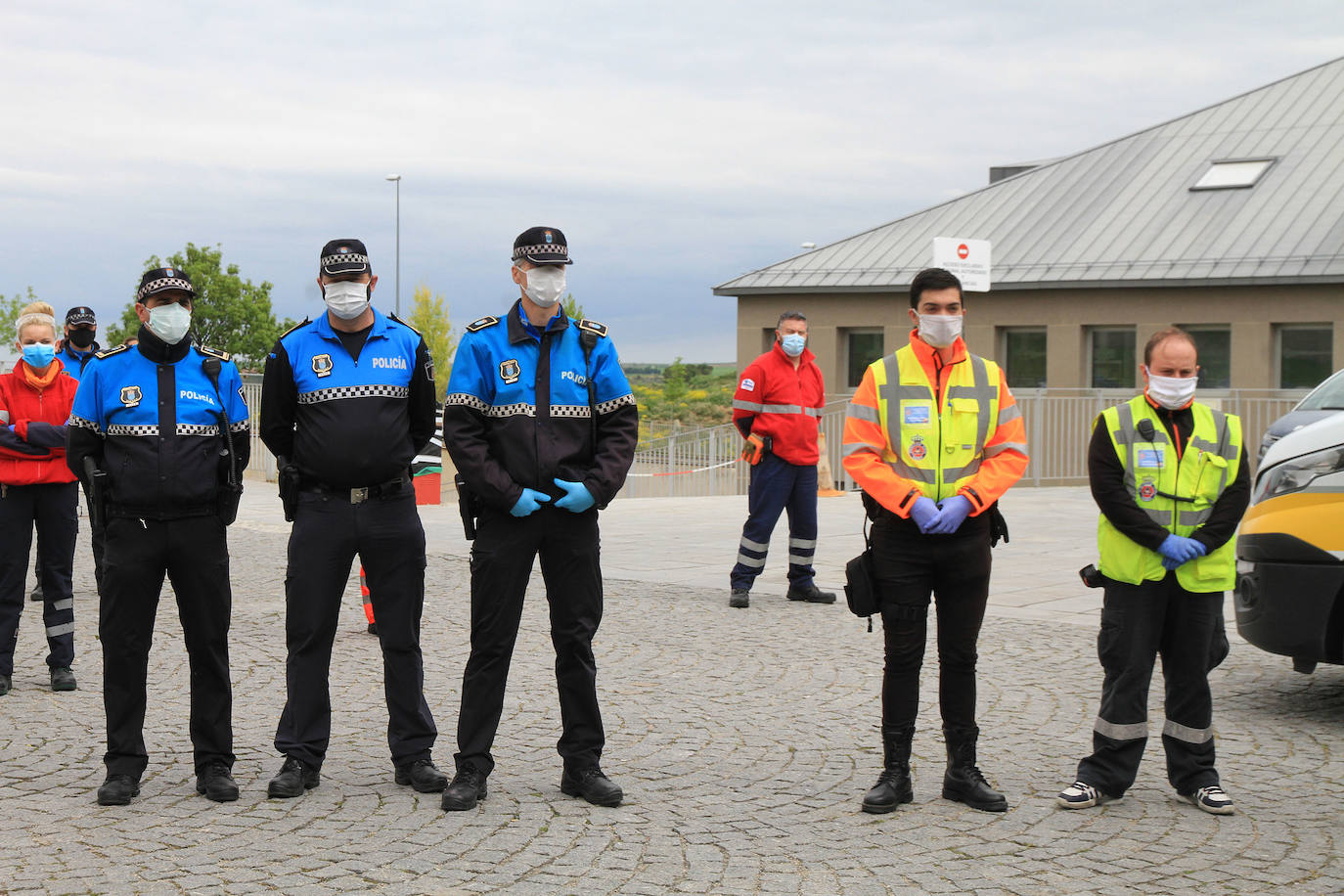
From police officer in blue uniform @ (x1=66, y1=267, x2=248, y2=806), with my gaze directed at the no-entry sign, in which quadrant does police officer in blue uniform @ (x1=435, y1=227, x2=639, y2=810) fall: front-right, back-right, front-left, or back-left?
front-right

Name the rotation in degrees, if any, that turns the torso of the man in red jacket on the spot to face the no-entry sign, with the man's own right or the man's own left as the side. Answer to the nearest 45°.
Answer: approximately 135° to the man's own left

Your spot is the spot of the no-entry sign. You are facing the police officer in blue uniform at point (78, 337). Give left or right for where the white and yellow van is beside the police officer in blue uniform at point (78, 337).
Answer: left

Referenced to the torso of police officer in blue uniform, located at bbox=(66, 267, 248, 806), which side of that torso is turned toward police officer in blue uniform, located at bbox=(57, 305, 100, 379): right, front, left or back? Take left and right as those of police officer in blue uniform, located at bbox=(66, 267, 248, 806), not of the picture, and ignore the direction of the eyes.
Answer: back

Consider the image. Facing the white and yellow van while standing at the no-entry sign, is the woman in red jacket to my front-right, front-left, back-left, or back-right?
front-right

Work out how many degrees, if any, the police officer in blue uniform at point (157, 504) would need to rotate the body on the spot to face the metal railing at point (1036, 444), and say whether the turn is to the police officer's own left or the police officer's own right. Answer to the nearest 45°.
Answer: approximately 135° to the police officer's own left

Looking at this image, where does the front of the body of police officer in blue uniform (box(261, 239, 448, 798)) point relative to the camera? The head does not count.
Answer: toward the camera

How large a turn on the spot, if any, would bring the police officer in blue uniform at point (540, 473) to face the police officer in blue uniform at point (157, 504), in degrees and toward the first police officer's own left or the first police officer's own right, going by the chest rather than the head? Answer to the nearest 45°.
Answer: approximately 90° to the first police officer's own right

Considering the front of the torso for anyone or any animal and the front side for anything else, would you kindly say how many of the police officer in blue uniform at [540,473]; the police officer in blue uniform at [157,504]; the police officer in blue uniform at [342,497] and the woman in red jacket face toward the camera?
4

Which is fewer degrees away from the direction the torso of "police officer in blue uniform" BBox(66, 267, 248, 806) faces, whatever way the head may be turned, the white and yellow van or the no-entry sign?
the white and yellow van

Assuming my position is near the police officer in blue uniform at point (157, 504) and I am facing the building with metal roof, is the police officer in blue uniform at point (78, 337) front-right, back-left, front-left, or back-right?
front-left

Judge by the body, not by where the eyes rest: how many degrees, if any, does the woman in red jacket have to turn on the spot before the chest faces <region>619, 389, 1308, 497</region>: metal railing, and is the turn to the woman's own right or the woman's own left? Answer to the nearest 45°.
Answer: approximately 135° to the woman's own left

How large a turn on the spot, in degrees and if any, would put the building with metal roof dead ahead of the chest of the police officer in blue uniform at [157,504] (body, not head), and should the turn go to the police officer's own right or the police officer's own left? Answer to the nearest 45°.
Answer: approximately 135° to the police officer's own left
